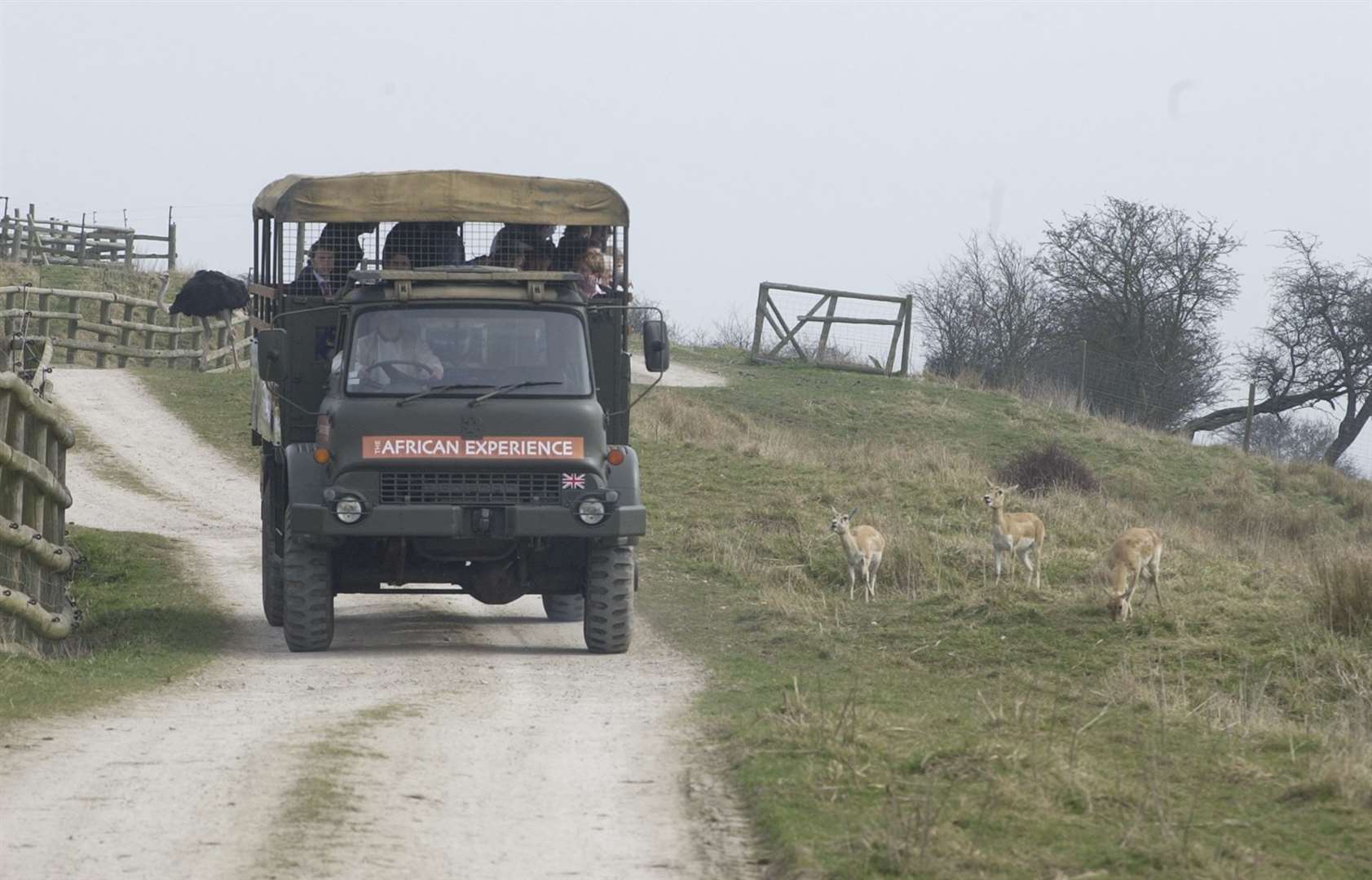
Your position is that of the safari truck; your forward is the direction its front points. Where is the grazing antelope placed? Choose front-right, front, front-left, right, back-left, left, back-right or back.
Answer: left

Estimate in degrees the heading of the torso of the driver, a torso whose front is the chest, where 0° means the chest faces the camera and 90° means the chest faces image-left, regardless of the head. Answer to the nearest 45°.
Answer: approximately 0°

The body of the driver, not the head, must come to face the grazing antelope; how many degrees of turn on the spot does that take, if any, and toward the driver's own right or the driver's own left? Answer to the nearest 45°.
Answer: approximately 90° to the driver's own left

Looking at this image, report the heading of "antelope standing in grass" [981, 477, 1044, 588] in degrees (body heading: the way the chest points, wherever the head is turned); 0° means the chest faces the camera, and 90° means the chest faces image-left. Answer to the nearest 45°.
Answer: approximately 45°

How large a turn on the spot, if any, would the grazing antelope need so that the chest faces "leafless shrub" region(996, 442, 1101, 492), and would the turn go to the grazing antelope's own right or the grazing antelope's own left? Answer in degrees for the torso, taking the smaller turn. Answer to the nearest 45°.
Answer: approximately 135° to the grazing antelope's own right

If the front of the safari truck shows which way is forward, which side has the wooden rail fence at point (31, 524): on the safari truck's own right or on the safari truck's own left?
on the safari truck's own right

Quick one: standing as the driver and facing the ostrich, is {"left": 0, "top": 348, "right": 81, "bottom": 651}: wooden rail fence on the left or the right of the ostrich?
left

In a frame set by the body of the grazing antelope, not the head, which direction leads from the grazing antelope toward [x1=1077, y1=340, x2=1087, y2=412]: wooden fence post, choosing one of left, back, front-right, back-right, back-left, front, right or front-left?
back-right

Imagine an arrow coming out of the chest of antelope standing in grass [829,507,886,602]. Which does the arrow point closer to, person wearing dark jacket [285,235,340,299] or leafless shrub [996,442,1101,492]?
the person wearing dark jacket

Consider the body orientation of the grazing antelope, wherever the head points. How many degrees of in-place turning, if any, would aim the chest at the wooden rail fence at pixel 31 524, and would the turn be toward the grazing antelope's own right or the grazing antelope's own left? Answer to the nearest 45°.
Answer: approximately 45° to the grazing antelope's own right

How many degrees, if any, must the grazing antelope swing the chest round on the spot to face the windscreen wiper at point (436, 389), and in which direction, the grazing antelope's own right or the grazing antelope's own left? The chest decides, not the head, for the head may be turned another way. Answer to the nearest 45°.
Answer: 0° — it already faces it

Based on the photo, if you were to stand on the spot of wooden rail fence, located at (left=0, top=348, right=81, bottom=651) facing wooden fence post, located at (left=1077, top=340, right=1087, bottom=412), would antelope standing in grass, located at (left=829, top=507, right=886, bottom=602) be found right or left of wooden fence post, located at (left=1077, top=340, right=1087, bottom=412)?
right
